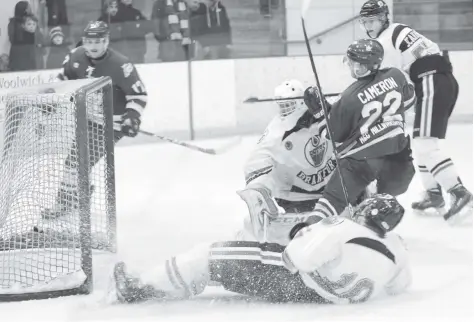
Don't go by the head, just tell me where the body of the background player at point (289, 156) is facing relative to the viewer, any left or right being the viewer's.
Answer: facing the viewer and to the right of the viewer

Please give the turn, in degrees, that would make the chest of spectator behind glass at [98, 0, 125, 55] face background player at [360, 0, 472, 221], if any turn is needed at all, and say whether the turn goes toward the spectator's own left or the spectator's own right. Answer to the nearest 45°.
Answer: approximately 45° to the spectator's own left

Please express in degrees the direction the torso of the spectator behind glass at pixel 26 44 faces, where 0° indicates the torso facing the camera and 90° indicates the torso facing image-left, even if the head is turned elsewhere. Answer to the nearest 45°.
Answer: approximately 315°

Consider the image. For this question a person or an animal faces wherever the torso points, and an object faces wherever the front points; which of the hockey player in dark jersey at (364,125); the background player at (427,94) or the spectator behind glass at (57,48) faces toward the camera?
the spectator behind glass

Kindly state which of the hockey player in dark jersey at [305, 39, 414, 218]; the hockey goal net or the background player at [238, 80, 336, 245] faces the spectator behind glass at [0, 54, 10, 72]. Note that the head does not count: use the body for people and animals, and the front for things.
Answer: the hockey player in dark jersey

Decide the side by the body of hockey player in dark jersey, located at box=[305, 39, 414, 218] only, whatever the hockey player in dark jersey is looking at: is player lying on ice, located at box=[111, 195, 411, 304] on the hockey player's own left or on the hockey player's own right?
on the hockey player's own left

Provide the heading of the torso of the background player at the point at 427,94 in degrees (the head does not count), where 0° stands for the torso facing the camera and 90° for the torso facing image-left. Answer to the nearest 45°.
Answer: approximately 90°

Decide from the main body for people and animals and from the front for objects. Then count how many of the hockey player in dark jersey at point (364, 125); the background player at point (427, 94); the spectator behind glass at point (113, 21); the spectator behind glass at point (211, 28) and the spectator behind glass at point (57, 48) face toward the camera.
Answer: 3

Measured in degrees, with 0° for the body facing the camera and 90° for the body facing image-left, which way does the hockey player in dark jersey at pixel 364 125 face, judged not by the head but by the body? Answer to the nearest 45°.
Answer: approximately 135°

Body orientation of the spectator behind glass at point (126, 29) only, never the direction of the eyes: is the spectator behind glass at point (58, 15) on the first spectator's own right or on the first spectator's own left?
on the first spectator's own right

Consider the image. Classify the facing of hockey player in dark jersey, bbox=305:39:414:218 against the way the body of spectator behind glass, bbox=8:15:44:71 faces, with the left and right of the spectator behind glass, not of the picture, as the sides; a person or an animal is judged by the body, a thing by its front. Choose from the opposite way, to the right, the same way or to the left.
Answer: the opposite way
